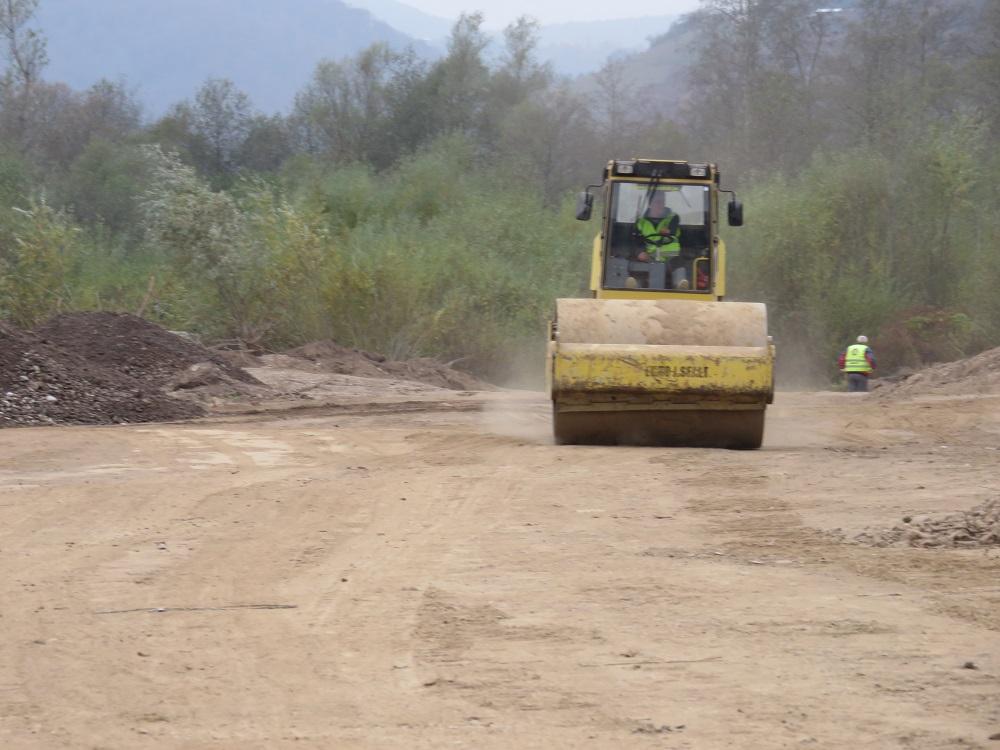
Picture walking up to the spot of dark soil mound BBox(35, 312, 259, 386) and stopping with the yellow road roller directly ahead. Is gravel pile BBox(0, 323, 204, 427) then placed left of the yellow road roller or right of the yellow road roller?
right

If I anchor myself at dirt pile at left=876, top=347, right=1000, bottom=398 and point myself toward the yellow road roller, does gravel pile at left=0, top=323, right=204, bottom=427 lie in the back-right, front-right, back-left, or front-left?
front-right

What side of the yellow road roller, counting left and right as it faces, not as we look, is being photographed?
front

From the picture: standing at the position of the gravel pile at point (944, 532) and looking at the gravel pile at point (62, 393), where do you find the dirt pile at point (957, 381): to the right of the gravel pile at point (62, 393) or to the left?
right

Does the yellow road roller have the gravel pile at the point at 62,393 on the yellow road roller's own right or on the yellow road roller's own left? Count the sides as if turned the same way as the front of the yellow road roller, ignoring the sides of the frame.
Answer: on the yellow road roller's own right

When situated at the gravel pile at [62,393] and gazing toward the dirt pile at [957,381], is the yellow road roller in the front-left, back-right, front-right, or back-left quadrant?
front-right

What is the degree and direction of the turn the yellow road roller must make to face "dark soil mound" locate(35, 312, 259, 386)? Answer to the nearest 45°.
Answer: approximately 135° to its right

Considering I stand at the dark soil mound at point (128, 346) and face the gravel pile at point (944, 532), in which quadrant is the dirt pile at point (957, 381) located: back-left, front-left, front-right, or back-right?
front-left

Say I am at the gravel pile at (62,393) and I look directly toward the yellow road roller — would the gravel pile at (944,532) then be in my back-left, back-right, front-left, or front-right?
front-right

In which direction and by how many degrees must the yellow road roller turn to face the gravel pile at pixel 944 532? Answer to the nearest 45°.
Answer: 0° — it already faces it

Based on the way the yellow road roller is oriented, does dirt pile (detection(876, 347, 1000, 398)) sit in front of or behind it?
behind
